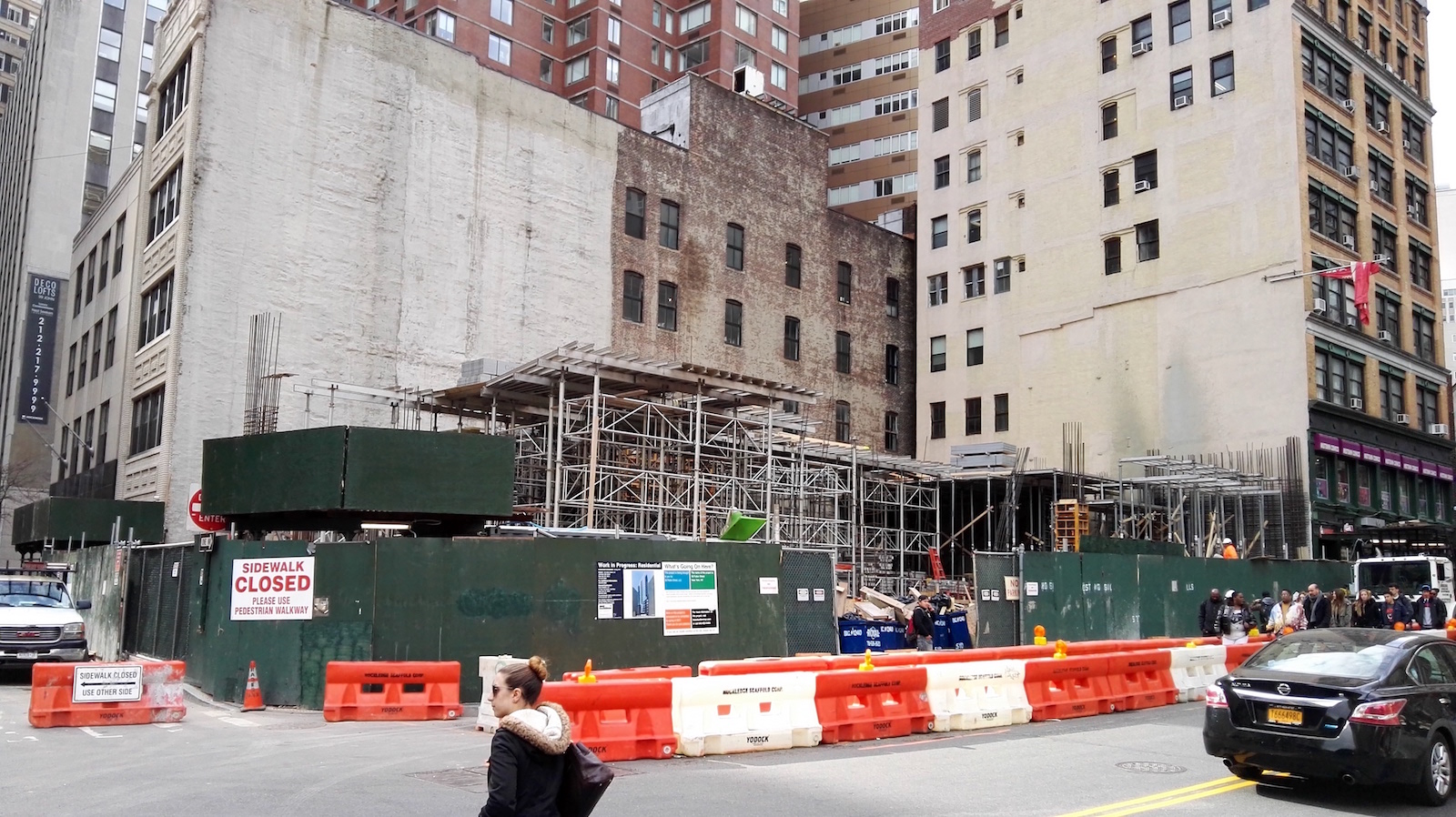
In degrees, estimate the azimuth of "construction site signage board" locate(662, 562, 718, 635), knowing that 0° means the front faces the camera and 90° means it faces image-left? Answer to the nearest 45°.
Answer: approximately 0°

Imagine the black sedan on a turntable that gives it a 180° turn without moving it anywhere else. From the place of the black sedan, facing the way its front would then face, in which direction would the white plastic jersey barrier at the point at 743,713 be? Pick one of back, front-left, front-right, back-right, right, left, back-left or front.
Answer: front-right

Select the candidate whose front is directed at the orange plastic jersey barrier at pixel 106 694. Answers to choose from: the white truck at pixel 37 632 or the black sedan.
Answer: the white truck

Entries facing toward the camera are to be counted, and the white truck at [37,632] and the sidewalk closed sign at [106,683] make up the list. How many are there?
2

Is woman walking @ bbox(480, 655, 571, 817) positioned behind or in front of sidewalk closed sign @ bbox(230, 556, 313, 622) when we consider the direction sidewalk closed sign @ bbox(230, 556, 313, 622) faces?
in front

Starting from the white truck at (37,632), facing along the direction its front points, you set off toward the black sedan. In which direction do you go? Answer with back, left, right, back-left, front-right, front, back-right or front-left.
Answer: front-left

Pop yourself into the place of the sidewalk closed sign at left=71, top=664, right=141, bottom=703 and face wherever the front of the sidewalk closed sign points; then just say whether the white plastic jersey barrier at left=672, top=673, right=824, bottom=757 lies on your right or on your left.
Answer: on your left

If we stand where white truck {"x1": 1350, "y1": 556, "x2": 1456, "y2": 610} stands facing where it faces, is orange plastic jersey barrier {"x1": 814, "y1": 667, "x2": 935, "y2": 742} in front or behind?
in front

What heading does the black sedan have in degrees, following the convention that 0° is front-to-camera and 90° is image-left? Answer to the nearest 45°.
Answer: approximately 225°

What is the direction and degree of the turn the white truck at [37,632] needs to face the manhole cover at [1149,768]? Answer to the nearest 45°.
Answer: approximately 45° to its left

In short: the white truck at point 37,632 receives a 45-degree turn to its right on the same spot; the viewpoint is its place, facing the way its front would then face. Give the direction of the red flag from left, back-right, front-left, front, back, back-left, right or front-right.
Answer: back-left

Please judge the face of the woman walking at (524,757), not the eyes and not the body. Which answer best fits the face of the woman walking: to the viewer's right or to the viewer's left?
to the viewer's left
